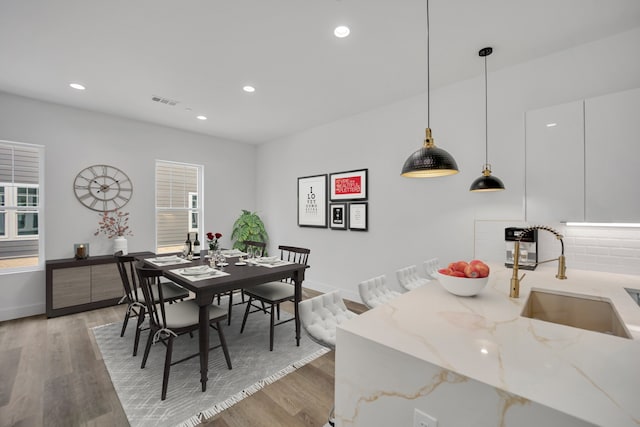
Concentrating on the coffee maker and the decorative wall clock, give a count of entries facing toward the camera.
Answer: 2

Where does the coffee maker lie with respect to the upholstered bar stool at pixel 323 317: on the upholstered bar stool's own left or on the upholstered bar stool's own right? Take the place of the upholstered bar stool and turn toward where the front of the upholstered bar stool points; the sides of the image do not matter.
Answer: on the upholstered bar stool's own left

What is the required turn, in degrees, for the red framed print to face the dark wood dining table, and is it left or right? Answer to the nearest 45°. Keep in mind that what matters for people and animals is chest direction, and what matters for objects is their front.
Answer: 0° — it already faces it

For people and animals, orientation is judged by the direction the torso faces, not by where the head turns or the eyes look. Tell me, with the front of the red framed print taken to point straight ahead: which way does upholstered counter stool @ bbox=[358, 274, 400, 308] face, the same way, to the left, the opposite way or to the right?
to the left

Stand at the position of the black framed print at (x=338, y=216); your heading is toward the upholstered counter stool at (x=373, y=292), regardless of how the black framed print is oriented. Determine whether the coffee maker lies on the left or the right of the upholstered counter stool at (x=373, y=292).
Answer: left

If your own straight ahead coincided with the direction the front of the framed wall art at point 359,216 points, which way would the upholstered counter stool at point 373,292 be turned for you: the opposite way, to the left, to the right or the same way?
to the left

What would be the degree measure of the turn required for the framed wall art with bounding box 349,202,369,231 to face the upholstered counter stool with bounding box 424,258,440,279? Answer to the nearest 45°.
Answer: approximately 90° to its left

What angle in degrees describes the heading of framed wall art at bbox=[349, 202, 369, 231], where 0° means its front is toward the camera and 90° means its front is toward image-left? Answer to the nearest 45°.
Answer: approximately 45°

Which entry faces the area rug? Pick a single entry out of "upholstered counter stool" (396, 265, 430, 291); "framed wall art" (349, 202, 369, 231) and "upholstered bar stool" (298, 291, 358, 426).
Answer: the framed wall art

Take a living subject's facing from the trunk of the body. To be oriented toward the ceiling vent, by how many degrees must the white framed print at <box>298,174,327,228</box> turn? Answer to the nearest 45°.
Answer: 0° — it already faces it

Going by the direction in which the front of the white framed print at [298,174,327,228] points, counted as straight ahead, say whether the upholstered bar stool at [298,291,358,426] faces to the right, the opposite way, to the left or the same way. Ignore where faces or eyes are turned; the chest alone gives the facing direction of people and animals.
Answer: to the left
